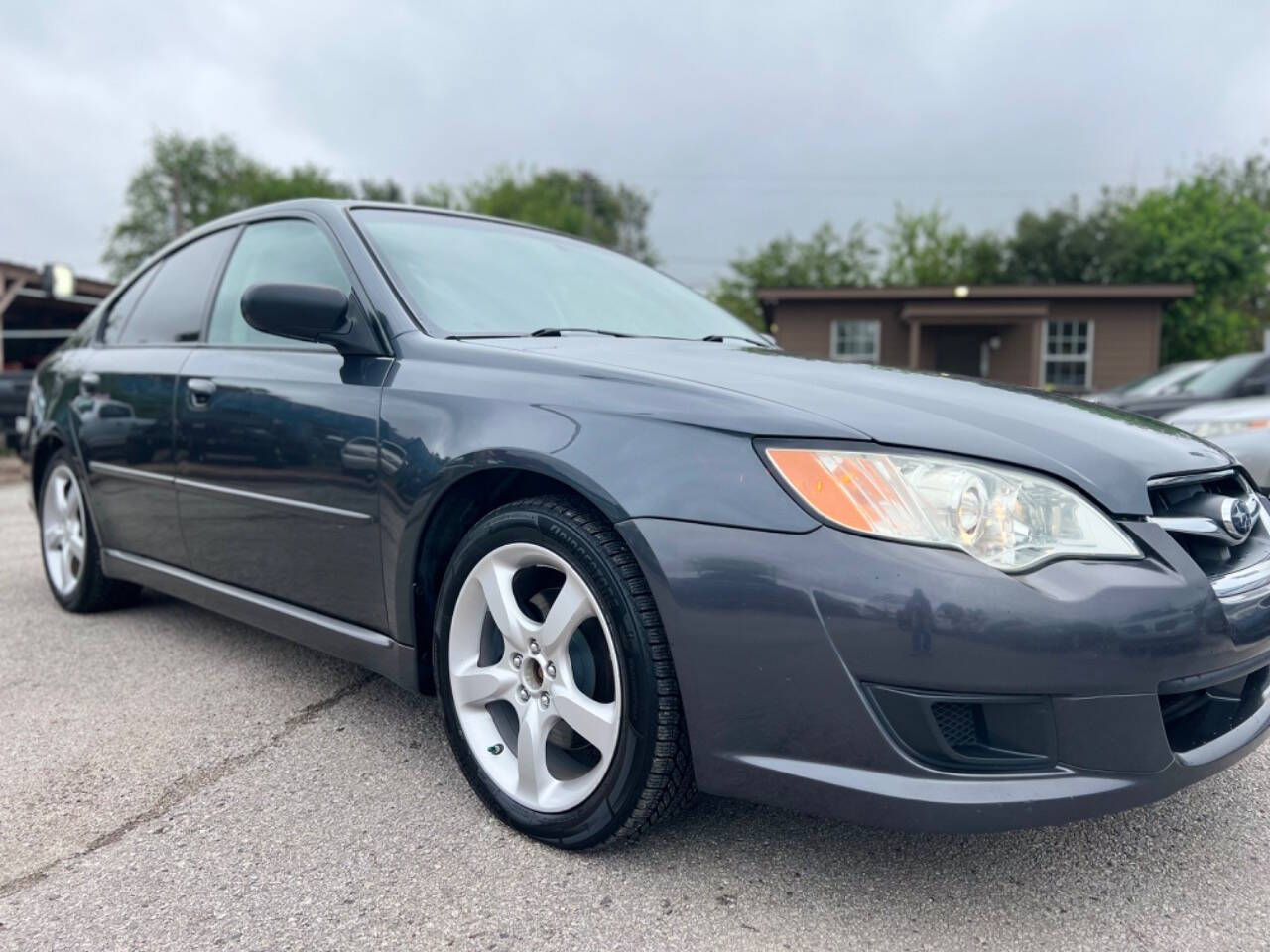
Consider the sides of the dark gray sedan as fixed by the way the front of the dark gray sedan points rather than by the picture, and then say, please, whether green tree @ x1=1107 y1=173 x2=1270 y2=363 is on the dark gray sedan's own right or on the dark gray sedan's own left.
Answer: on the dark gray sedan's own left

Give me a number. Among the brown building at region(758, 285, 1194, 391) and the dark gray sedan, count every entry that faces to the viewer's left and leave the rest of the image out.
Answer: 0

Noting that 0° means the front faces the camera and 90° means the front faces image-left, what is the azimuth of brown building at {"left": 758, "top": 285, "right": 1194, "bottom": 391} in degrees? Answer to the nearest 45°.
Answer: approximately 0°

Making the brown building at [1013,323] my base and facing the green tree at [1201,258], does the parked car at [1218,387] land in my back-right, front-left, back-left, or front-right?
back-right

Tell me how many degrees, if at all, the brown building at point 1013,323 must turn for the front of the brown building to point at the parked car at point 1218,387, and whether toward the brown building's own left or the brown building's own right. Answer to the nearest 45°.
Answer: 0° — it already faces it

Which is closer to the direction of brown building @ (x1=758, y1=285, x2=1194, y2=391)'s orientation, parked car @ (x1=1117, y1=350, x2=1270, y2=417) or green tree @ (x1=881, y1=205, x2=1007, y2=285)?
the parked car

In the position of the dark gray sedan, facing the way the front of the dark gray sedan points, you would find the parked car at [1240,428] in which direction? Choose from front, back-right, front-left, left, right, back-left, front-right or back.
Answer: left

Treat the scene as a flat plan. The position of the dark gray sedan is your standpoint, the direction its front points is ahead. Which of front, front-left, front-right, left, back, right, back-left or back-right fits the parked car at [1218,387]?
left

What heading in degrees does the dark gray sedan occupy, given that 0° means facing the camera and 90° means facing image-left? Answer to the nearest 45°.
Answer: approximately 315°

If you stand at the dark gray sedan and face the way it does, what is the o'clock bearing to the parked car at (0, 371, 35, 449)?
The parked car is roughly at 6 o'clock from the dark gray sedan.

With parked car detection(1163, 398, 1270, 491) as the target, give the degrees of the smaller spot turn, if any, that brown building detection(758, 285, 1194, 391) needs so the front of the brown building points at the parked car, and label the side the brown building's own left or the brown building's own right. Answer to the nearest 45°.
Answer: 0° — it already faces it

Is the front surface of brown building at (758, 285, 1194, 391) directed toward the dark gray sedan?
yes
